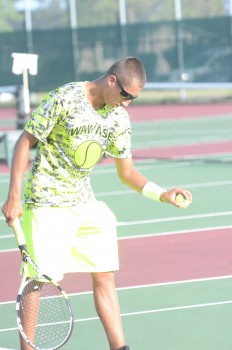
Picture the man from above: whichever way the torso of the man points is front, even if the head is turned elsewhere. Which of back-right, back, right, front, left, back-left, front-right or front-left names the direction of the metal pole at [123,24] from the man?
back-left

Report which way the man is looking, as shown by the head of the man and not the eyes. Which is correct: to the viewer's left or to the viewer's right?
to the viewer's right

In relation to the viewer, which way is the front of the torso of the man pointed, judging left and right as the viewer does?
facing the viewer and to the right of the viewer

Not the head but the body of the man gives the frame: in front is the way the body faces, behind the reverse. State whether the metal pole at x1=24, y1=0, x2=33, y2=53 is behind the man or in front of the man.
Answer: behind
